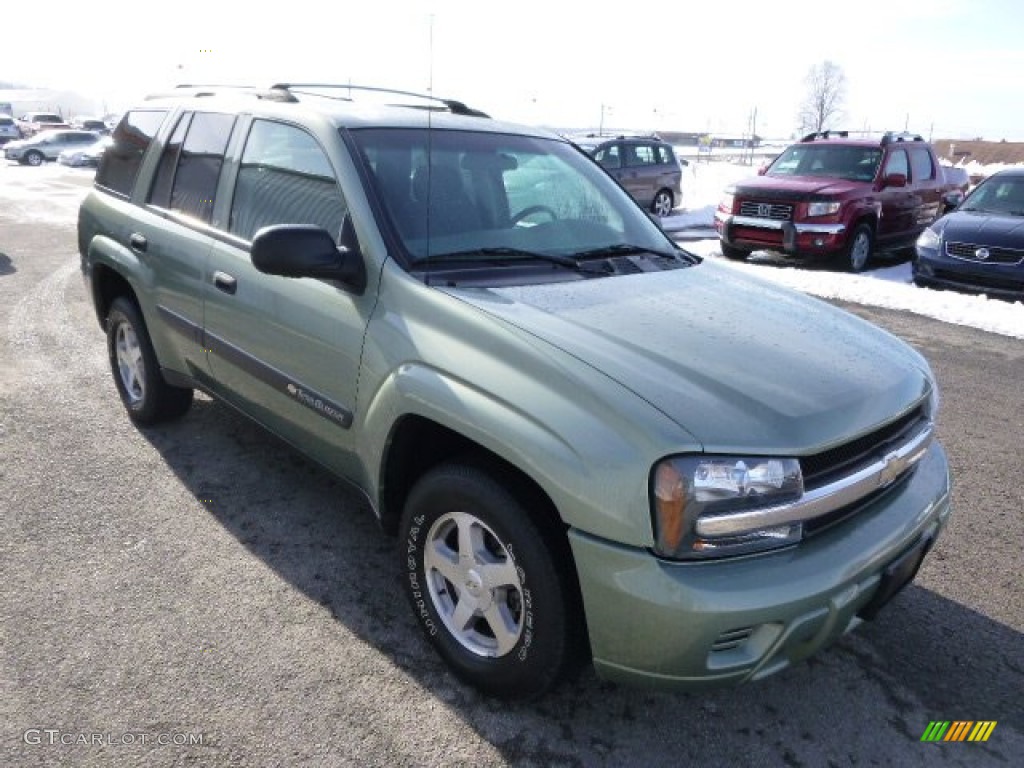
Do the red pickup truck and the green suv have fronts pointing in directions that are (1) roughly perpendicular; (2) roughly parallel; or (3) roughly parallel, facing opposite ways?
roughly perpendicular

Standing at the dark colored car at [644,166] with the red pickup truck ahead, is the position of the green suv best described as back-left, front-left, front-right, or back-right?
front-right

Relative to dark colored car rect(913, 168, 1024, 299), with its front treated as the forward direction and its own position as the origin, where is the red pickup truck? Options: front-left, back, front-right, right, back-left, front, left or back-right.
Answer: right

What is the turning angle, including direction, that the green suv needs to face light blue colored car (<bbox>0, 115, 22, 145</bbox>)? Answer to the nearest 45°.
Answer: approximately 180°

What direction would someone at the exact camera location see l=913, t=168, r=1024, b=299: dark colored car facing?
facing the viewer and to the left of the viewer

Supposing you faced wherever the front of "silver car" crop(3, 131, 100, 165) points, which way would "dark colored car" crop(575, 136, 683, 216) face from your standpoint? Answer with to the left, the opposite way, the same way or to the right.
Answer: the same way

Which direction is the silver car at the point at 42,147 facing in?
to the viewer's left

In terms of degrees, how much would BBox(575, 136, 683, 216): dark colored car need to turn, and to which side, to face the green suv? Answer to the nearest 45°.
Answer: approximately 45° to its left

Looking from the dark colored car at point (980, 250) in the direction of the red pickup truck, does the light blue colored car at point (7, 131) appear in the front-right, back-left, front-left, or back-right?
front-left

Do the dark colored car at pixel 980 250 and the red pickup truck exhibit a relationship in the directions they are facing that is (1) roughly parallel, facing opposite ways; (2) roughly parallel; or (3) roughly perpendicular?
roughly parallel

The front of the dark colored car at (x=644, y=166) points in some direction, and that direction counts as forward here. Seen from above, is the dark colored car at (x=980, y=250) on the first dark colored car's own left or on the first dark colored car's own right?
on the first dark colored car's own left

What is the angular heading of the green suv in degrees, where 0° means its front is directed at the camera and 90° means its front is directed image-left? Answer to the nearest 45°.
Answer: approximately 315°

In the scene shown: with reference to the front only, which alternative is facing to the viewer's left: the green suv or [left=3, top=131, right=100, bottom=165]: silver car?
the silver car

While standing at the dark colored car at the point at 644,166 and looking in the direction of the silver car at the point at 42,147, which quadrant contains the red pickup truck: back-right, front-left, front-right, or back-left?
back-left
